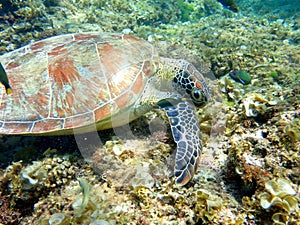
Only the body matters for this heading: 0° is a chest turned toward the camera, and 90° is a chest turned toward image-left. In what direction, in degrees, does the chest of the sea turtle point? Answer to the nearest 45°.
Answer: approximately 270°

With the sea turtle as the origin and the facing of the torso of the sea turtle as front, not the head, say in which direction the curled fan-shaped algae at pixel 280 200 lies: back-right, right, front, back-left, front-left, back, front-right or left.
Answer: front-right
